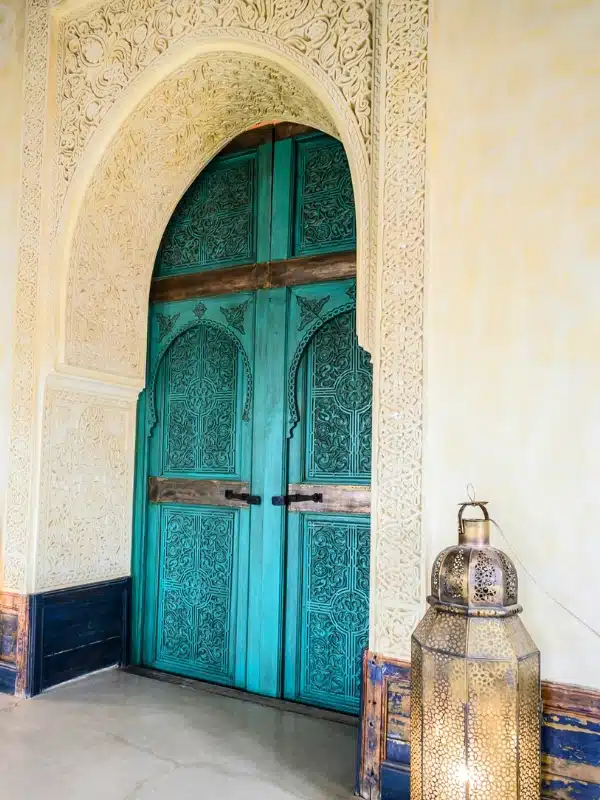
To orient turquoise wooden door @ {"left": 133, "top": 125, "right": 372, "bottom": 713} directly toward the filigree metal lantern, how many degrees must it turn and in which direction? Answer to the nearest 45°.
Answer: approximately 45° to its left
